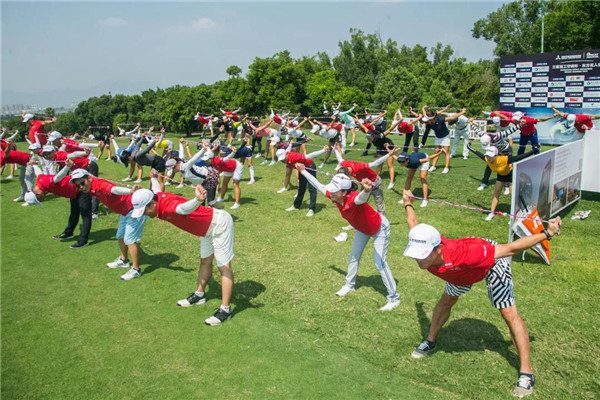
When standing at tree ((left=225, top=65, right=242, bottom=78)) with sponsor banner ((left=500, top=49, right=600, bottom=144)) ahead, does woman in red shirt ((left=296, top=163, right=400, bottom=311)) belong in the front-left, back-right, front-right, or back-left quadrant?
front-right

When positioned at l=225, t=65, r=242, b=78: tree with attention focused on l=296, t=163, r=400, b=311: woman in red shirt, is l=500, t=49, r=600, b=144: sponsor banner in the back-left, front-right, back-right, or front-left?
front-left

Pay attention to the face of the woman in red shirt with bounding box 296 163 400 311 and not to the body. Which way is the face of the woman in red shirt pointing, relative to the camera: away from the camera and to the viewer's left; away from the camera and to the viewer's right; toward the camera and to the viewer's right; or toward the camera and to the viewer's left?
toward the camera and to the viewer's left

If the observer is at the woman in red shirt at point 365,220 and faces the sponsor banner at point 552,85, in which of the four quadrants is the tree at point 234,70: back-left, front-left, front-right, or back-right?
front-left

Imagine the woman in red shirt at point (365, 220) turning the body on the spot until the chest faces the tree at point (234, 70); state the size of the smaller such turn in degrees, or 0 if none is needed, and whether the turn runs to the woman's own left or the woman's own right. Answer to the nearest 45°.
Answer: approximately 135° to the woman's own right

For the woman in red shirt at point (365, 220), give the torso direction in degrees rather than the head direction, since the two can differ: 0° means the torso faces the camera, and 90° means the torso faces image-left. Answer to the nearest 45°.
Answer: approximately 45°

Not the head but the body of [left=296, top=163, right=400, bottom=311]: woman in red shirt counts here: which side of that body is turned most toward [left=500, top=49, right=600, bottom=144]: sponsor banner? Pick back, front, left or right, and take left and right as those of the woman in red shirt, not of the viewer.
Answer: back
